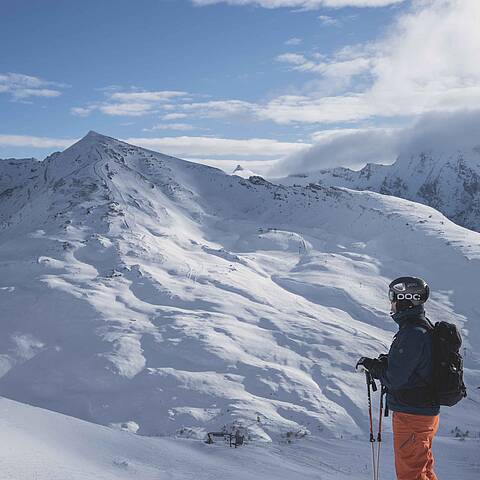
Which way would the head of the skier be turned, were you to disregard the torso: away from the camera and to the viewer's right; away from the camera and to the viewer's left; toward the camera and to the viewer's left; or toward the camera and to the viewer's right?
away from the camera and to the viewer's left

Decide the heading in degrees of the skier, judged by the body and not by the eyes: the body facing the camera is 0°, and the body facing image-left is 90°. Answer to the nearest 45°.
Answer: approximately 90°

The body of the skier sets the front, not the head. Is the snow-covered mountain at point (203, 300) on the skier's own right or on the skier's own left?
on the skier's own right
